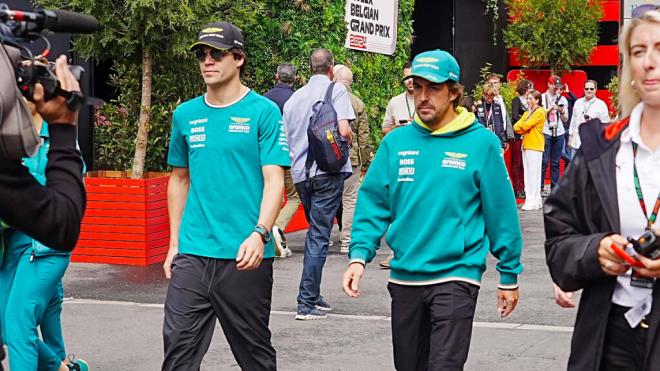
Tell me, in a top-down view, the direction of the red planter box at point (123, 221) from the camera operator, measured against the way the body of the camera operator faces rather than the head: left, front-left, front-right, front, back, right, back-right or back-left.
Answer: left

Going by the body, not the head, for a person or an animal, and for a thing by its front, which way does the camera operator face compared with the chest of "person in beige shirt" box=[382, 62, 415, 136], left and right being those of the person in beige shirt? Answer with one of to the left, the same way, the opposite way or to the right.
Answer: to the left

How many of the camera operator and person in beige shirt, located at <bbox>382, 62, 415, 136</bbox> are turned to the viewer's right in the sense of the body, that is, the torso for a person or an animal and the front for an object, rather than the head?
1

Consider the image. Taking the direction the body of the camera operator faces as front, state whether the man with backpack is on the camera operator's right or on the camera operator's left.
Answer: on the camera operator's left

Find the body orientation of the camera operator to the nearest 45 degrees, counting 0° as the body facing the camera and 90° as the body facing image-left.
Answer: approximately 270°

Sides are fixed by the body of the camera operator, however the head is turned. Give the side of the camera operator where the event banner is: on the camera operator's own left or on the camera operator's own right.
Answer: on the camera operator's own left

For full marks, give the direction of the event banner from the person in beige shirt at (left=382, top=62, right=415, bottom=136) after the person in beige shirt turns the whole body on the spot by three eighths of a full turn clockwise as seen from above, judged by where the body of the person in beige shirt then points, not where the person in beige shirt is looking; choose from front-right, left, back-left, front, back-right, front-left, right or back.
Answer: front-right

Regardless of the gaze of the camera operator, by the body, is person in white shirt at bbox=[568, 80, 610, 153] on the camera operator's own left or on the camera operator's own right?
on the camera operator's own left
